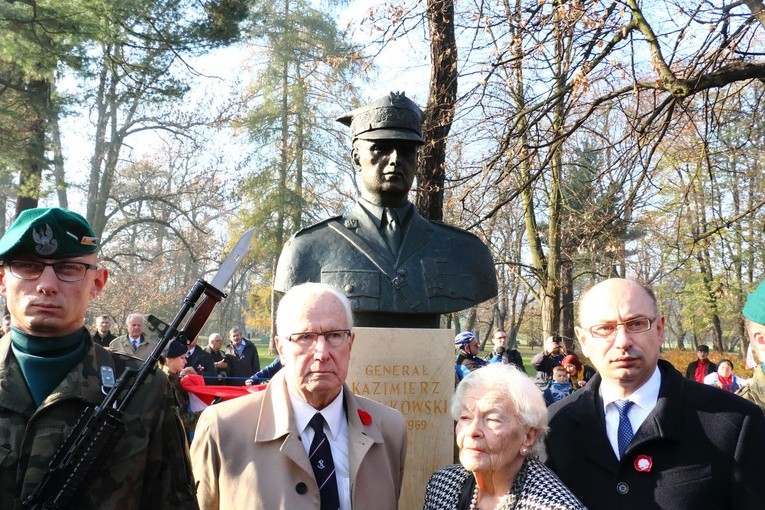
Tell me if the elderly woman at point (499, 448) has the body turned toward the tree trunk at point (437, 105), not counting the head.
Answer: no

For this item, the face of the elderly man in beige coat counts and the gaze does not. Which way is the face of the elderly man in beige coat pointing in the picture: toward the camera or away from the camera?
toward the camera

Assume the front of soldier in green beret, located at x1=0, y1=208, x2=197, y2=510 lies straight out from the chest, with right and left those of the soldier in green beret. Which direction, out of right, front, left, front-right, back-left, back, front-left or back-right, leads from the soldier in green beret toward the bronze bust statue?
back-left

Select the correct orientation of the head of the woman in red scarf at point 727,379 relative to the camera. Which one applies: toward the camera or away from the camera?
toward the camera

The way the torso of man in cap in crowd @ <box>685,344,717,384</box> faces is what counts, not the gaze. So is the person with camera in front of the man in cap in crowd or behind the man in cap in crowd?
in front

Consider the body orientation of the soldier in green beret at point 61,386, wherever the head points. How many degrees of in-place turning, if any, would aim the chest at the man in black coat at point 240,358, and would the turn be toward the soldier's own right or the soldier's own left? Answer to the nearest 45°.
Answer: approximately 180°

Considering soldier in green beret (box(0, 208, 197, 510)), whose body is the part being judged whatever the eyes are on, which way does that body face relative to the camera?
toward the camera

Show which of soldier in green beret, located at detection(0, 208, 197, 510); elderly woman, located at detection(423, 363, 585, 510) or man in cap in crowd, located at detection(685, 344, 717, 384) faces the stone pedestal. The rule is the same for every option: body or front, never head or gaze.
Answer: the man in cap in crowd

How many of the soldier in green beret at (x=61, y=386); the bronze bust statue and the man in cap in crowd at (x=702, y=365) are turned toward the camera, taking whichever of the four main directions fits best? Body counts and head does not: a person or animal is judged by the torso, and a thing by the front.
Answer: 3

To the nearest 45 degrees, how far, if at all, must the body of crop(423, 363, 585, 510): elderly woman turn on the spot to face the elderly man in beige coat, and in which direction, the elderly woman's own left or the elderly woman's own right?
approximately 45° to the elderly woman's own right

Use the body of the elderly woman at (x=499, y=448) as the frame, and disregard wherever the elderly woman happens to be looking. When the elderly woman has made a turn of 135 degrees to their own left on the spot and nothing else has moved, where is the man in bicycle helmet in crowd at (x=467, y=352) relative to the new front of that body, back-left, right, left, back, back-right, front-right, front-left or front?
left

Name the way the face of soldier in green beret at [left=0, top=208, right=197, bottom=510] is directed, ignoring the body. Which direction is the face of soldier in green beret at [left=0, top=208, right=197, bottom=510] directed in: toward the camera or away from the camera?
toward the camera

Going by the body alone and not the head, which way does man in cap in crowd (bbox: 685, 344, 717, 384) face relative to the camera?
toward the camera

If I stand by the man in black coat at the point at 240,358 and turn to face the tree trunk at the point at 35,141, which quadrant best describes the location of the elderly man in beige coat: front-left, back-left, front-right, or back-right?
back-left
